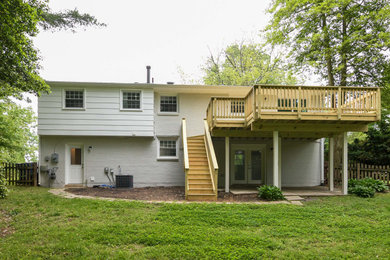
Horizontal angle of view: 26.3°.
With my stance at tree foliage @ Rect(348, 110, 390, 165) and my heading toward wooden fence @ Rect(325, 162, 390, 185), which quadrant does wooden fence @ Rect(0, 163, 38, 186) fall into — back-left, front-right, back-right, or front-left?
front-right

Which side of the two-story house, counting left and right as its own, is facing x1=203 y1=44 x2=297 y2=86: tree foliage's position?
front

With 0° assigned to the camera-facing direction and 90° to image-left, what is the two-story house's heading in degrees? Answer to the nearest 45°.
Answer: approximately 180°

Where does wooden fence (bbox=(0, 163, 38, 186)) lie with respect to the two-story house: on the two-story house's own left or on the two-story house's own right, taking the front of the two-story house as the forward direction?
on the two-story house's own left

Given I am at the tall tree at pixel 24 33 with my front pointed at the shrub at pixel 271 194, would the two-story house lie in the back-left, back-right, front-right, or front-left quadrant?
front-left

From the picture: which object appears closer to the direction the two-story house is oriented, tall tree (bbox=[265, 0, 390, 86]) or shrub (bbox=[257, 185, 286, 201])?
the tall tree

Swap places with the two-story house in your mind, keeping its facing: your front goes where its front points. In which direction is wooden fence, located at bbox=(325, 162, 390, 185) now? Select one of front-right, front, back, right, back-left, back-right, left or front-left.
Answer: right
